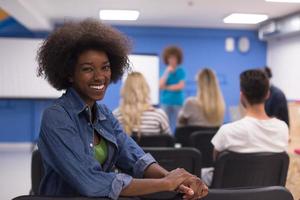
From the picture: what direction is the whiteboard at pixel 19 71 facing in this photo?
toward the camera

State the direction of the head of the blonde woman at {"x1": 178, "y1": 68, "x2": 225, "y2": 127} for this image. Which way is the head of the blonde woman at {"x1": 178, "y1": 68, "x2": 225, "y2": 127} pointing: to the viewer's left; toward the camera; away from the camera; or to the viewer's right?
away from the camera

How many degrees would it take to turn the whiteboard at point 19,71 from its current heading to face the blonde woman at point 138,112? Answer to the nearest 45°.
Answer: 0° — it already faces them

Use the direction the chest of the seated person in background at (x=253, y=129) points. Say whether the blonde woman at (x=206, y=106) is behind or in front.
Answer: in front

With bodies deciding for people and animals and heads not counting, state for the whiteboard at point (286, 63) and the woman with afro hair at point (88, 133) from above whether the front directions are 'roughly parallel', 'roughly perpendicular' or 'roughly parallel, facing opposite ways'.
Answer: roughly perpendicular

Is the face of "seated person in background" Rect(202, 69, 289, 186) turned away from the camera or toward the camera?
away from the camera

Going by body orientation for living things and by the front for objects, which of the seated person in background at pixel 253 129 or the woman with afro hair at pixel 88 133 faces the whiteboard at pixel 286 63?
the seated person in background

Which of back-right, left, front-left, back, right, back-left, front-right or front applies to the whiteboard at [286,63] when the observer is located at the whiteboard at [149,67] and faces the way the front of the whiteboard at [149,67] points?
left

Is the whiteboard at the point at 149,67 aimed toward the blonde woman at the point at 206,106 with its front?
yes

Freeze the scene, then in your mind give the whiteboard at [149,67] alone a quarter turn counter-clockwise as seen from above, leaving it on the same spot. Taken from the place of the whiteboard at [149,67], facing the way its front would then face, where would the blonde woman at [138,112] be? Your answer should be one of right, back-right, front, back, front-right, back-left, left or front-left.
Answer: right

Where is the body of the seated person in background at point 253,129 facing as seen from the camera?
away from the camera

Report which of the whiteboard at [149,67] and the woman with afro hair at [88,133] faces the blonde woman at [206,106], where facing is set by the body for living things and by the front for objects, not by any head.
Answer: the whiteboard

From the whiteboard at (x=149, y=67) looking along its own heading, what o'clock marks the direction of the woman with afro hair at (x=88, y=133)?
The woman with afro hair is roughly at 12 o'clock from the whiteboard.
